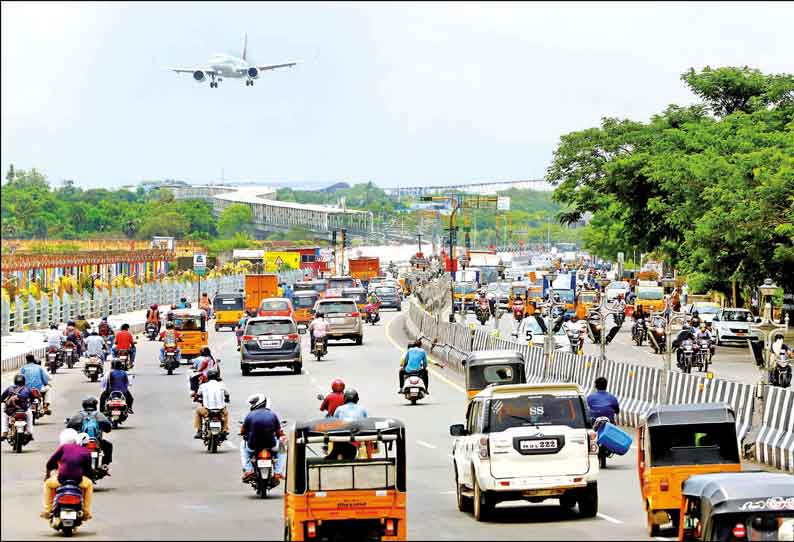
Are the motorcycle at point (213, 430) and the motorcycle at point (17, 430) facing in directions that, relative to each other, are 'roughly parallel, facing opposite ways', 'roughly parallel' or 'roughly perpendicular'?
roughly parallel

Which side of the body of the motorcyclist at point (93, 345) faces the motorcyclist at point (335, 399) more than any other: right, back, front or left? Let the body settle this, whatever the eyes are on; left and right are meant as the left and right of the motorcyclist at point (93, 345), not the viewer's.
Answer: back

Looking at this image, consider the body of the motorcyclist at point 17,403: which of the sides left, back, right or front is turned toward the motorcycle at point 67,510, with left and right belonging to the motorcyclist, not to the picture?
back

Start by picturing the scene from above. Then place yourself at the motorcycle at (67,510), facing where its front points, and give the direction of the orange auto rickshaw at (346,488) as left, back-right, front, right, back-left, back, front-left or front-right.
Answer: back-right

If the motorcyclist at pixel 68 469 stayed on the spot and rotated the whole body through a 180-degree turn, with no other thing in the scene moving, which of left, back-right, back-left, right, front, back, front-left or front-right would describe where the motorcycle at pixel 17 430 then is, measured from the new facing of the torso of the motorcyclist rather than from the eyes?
back

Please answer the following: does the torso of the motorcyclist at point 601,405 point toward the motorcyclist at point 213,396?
no

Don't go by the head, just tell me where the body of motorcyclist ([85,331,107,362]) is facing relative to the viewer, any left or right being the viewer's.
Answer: facing away from the viewer

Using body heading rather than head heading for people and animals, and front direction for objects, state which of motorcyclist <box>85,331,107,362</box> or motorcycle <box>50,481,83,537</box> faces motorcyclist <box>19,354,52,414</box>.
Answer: the motorcycle

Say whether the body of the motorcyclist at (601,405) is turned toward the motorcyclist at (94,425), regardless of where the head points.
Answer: no

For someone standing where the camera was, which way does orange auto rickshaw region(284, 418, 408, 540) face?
facing away from the viewer

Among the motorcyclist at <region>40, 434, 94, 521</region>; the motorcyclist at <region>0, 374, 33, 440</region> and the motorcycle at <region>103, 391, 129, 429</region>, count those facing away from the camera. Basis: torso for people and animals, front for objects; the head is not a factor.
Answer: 3

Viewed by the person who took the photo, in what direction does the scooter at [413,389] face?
facing away from the viewer

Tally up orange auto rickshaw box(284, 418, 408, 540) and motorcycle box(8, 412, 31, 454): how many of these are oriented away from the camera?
2

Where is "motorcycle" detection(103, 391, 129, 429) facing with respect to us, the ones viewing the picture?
facing away from the viewer

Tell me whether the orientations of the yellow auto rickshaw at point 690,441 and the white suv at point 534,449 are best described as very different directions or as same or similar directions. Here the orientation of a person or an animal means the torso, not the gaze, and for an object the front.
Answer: same or similar directions

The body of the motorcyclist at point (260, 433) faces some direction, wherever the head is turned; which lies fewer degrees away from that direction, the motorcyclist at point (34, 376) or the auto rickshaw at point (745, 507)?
the motorcyclist

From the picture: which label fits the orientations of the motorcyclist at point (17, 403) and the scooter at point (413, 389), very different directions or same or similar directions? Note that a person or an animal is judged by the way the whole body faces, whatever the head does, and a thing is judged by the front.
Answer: same or similar directions

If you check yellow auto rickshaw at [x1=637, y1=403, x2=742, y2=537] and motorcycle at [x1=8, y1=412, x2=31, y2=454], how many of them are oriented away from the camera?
2

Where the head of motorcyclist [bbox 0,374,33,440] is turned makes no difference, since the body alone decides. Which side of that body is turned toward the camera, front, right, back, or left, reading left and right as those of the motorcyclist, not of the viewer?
back

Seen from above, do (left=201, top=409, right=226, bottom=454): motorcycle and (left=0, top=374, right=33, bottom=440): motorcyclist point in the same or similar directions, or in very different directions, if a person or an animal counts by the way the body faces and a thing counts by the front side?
same or similar directions

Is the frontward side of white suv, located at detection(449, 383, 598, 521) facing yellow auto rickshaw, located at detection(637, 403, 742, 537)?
no

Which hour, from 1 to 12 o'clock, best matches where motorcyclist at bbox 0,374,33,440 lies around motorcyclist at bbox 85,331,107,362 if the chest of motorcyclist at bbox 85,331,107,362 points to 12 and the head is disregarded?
motorcyclist at bbox 0,374,33,440 is roughly at 6 o'clock from motorcyclist at bbox 85,331,107,362.

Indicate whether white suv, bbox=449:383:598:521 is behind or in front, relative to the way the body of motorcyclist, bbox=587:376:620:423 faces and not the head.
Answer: behind

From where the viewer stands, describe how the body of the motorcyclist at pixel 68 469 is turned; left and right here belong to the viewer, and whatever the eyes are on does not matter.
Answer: facing away from the viewer
